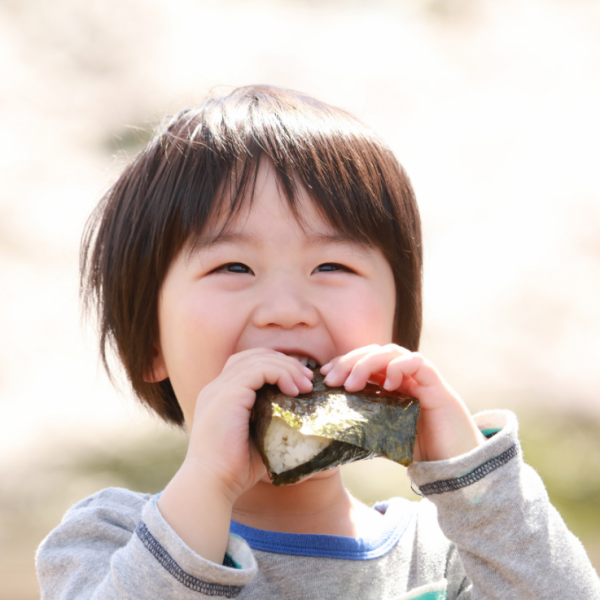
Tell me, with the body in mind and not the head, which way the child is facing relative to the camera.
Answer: toward the camera

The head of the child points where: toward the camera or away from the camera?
toward the camera
